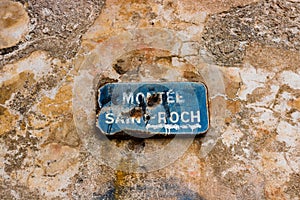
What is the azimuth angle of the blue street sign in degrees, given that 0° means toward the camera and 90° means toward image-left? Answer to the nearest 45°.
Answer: approximately 0°
